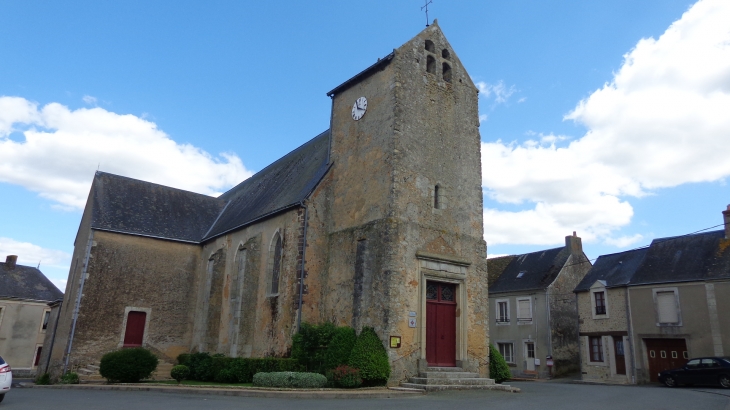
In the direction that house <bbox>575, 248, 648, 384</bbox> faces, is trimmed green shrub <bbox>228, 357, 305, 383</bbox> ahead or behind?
ahead

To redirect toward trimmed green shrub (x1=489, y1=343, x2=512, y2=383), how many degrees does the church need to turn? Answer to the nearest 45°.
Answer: approximately 45° to its left

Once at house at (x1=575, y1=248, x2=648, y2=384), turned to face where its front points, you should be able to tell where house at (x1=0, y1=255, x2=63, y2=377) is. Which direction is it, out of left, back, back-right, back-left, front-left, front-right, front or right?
front-right

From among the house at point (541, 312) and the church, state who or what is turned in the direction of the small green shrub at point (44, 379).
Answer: the house

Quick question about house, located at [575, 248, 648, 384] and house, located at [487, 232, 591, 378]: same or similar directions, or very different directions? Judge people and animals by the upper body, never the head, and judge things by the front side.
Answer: same or similar directions

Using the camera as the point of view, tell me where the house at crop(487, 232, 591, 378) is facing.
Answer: facing the viewer and to the left of the viewer

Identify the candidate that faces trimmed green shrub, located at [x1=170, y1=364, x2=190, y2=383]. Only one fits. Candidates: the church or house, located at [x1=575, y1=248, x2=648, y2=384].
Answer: the house

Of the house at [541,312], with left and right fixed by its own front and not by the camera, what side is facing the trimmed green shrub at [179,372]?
front

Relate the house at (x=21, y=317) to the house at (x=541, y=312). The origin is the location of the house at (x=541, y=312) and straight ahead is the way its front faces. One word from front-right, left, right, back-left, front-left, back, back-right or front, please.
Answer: front-right

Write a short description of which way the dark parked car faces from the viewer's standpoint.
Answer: facing to the left of the viewer

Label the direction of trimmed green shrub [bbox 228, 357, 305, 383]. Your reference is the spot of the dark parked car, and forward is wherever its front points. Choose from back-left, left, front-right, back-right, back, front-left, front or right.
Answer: front-left

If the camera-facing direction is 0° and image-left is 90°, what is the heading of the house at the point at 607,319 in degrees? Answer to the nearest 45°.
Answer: approximately 45°

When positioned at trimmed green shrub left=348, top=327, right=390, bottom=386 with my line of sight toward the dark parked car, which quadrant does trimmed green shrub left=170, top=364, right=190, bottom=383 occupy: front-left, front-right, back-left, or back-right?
back-left

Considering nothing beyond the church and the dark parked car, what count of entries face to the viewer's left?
1

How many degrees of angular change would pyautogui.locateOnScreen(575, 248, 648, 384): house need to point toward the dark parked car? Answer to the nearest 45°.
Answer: approximately 90° to its left

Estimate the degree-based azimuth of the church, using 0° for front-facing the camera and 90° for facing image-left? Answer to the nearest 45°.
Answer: approximately 315°
